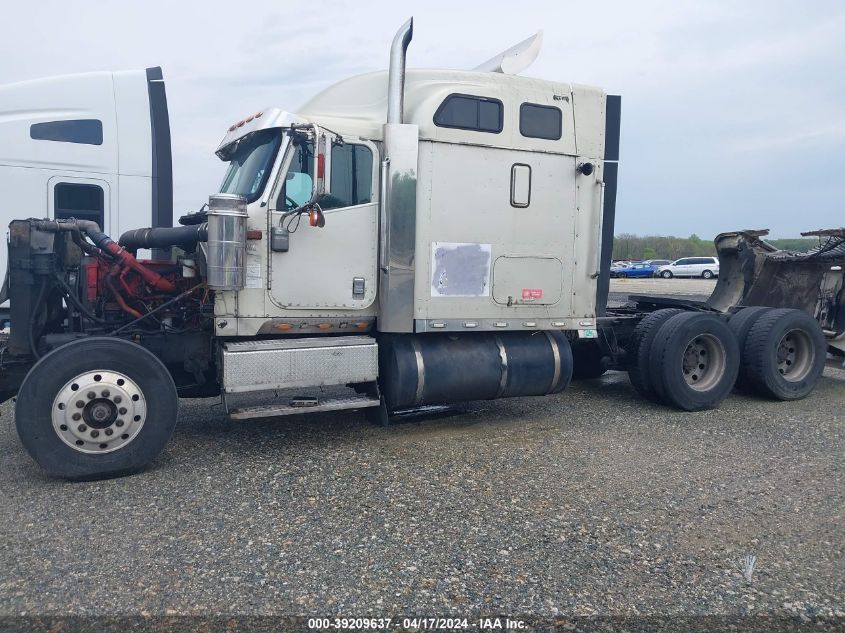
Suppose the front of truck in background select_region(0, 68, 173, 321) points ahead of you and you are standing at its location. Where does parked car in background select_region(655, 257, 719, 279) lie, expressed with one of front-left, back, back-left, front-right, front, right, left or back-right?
back-right

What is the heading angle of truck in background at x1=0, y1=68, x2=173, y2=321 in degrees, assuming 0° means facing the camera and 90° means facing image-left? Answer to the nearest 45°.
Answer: approximately 90°

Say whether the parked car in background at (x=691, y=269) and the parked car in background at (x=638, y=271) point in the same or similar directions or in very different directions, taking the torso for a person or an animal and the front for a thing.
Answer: same or similar directions

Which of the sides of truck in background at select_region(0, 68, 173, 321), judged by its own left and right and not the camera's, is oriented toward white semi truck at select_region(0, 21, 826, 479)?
left

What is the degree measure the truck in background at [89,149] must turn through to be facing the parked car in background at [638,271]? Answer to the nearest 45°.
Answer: approximately 135° to its right
